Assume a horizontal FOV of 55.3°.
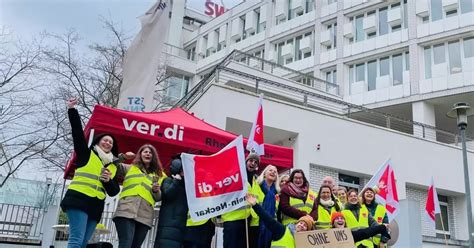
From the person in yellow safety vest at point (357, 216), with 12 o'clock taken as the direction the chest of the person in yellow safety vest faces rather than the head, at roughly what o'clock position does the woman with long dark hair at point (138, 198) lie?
The woman with long dark hair is roughly at 2 o'clock from the person in yellow safety vest.

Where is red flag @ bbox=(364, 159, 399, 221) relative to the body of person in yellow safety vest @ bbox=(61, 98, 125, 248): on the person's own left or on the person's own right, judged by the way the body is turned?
on the person's own left

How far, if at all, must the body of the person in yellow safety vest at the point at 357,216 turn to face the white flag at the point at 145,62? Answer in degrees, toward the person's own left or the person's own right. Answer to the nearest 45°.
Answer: approximately 90° to the person's own right

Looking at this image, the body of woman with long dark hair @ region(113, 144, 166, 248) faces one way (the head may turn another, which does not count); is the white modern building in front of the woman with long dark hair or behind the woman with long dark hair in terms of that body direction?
behind

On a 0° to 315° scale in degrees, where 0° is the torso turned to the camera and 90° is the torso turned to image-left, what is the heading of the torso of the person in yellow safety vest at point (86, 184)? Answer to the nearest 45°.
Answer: approximately 315°
